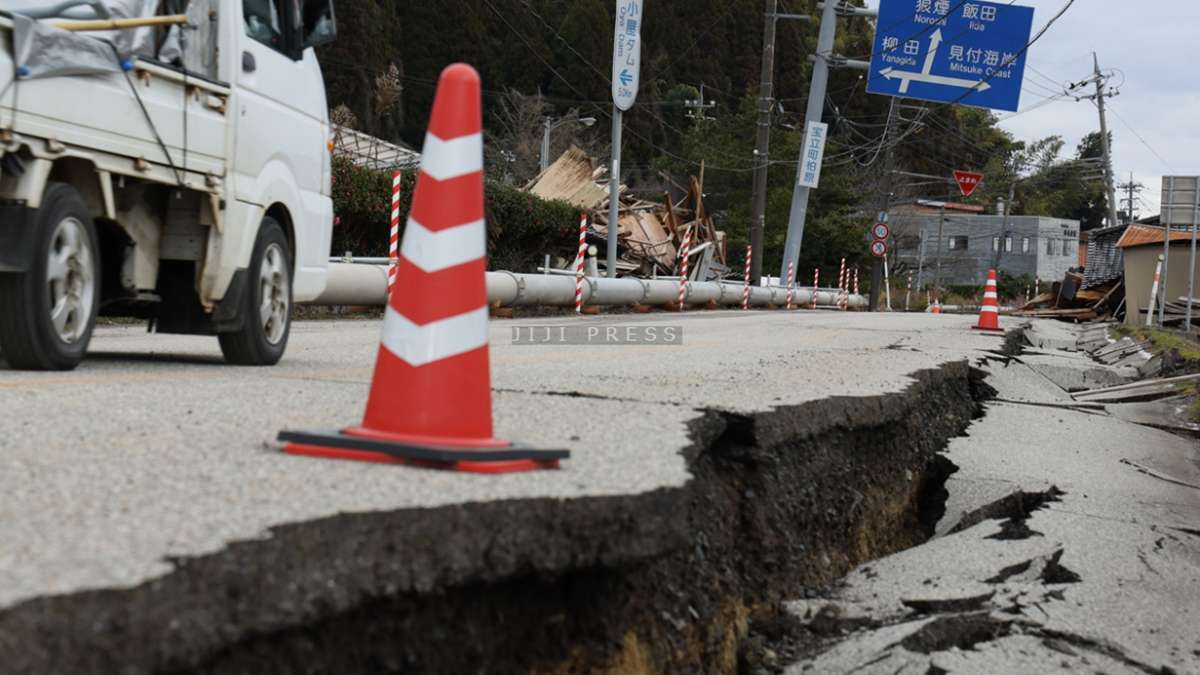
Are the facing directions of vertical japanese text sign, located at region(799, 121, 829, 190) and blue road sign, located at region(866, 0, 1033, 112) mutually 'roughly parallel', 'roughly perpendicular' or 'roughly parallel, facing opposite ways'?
roughly parallel

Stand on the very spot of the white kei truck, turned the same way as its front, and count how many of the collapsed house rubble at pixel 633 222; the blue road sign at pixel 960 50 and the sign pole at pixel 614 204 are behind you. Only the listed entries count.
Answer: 0

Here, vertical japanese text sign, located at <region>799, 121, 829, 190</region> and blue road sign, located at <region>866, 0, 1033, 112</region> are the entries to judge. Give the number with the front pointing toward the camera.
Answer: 2

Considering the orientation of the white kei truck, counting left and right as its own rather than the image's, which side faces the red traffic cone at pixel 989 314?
front

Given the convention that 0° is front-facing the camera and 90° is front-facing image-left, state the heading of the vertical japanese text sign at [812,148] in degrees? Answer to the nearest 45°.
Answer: approximately 0°

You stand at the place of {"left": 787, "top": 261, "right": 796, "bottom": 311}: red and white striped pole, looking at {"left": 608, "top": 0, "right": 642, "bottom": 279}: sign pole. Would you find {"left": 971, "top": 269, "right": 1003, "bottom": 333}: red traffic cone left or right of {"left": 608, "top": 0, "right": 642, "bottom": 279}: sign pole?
left

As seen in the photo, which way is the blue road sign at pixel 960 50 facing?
toward the camera

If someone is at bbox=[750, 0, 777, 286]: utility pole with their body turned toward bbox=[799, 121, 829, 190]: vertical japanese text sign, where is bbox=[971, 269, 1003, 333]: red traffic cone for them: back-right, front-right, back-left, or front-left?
front-right

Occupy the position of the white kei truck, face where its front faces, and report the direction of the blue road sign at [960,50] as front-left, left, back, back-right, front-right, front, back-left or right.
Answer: front

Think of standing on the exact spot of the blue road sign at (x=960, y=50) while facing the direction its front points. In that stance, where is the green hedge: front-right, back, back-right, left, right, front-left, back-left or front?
front-right

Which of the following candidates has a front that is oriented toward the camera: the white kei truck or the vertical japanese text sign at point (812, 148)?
the vertical japanese text sign

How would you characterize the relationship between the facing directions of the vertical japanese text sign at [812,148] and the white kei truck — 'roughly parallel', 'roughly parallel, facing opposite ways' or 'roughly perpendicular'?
roughly parallel, facing opposite ways

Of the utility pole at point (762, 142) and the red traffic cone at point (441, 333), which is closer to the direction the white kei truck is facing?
the utility pole

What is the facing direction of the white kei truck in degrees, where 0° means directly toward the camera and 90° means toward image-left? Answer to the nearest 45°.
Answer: approximately 225°

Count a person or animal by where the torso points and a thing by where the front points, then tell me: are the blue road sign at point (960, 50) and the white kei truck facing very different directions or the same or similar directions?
very different directions

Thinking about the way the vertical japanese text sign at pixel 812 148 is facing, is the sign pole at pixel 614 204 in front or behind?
in front

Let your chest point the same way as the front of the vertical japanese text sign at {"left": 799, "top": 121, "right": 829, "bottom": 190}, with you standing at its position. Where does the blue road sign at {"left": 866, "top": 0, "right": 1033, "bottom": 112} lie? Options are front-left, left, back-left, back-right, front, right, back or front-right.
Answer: front-left
